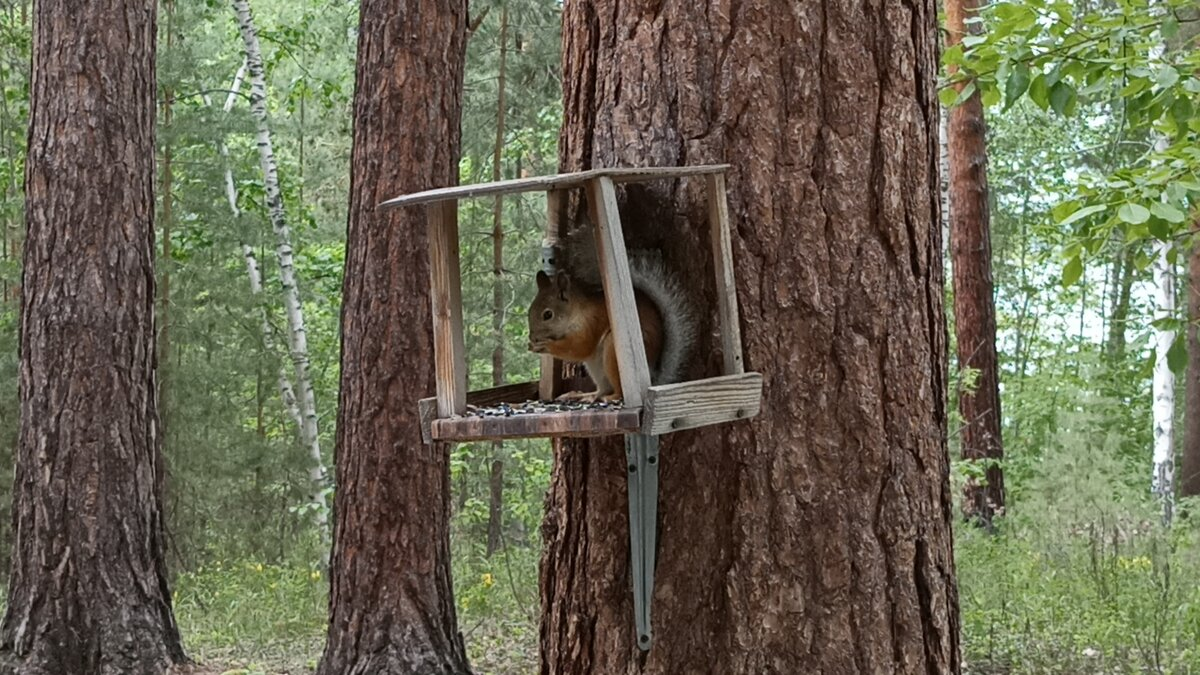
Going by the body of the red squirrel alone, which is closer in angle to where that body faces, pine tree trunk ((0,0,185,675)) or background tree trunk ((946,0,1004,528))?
the pine tree trunk

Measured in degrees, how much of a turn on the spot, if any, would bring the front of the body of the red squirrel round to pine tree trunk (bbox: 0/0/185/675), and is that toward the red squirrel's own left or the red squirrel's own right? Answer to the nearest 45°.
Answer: approximately 45° to the red squirrel's own right

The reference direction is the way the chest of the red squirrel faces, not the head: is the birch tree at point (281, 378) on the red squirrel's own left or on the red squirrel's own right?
on the red squirrel's own right

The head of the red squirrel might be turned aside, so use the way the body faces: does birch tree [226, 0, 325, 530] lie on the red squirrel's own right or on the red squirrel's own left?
on the red squirrel's own right

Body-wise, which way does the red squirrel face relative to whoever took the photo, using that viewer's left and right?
facing to the left of the viewer

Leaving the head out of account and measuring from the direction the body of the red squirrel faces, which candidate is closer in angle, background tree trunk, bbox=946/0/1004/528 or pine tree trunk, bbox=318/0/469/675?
the pine tree trunk

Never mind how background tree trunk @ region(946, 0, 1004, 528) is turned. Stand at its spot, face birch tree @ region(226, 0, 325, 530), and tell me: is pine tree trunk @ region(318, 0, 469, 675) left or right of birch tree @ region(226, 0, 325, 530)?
left

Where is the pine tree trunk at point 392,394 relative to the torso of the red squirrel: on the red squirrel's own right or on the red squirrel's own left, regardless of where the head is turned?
on the red squirrel's own right
